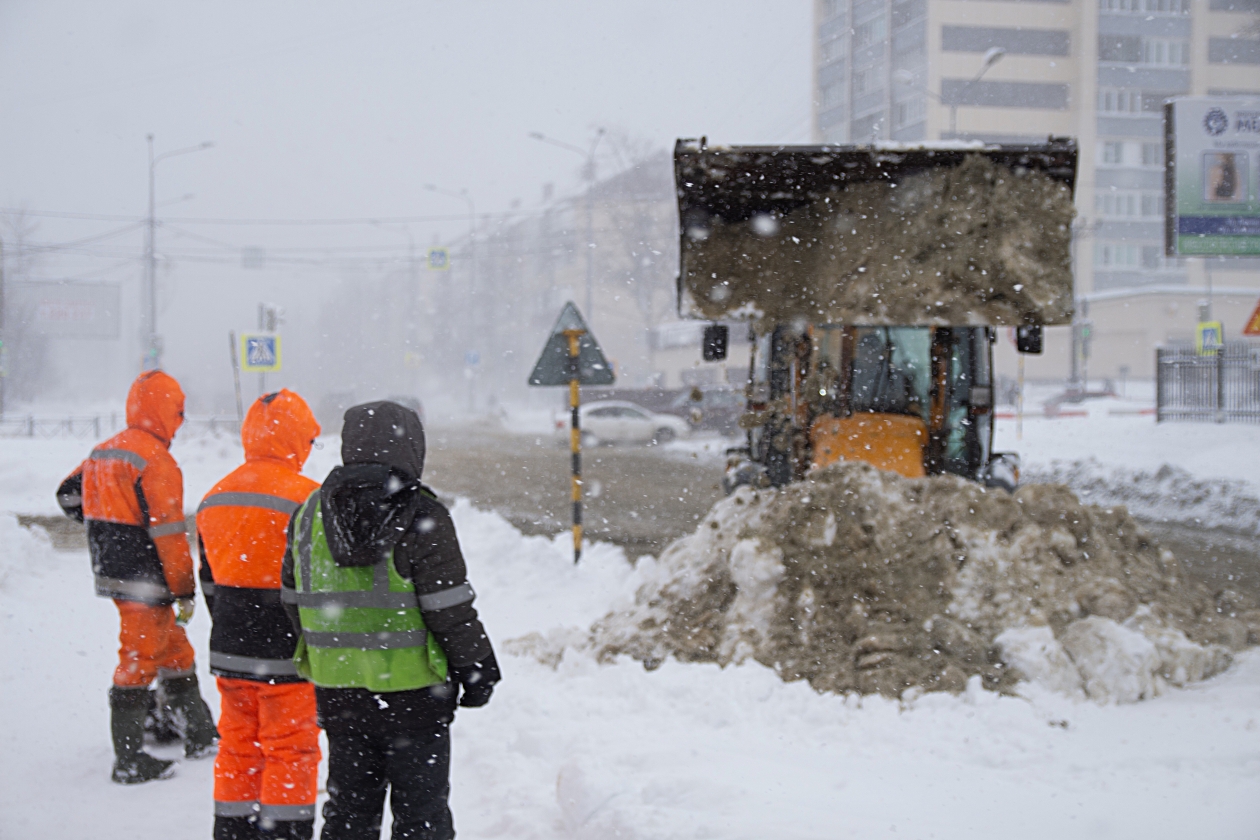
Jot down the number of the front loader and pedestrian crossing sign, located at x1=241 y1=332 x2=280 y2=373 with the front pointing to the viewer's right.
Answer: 0

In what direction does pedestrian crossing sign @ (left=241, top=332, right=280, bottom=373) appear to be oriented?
toward the camera

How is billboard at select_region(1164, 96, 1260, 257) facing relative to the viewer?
toward the camera

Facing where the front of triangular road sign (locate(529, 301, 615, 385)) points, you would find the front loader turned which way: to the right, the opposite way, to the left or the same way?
the opposite way

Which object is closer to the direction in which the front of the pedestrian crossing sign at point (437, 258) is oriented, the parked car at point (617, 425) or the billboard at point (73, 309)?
the parked car

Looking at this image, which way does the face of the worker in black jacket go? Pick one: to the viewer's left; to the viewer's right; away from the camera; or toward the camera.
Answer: away from the camera

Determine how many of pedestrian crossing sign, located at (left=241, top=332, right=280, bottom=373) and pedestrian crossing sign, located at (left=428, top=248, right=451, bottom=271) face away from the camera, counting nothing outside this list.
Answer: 0

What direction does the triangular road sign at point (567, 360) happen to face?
away from the camera

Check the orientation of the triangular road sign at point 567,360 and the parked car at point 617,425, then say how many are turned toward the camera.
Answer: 0

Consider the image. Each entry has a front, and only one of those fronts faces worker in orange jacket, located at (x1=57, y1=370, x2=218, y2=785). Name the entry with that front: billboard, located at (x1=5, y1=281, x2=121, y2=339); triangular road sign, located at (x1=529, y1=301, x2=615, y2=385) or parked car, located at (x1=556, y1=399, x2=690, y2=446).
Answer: the billboard

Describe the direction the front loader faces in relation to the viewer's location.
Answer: facing the viewer
